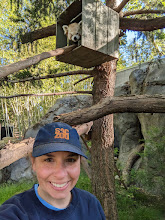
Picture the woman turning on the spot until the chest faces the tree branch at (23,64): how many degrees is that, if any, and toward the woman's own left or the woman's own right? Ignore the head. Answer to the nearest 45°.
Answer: approximately 180°

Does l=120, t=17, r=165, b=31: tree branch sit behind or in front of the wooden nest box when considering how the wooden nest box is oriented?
behind

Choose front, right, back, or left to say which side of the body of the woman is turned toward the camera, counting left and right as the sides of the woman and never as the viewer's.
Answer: front

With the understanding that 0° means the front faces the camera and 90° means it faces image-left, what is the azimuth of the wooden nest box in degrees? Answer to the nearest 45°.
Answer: approximately 45°

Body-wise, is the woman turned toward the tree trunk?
no

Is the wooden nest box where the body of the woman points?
no

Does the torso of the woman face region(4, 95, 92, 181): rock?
no

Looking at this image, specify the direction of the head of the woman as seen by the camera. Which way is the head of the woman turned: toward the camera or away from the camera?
toward the camera

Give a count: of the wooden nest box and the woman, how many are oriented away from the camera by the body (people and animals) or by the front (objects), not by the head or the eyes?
0

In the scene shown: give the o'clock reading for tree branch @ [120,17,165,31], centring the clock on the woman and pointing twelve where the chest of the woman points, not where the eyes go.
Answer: The tree branch is roughly at 7 o'clock from the woman.

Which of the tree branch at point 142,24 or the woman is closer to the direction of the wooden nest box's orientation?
the woman
